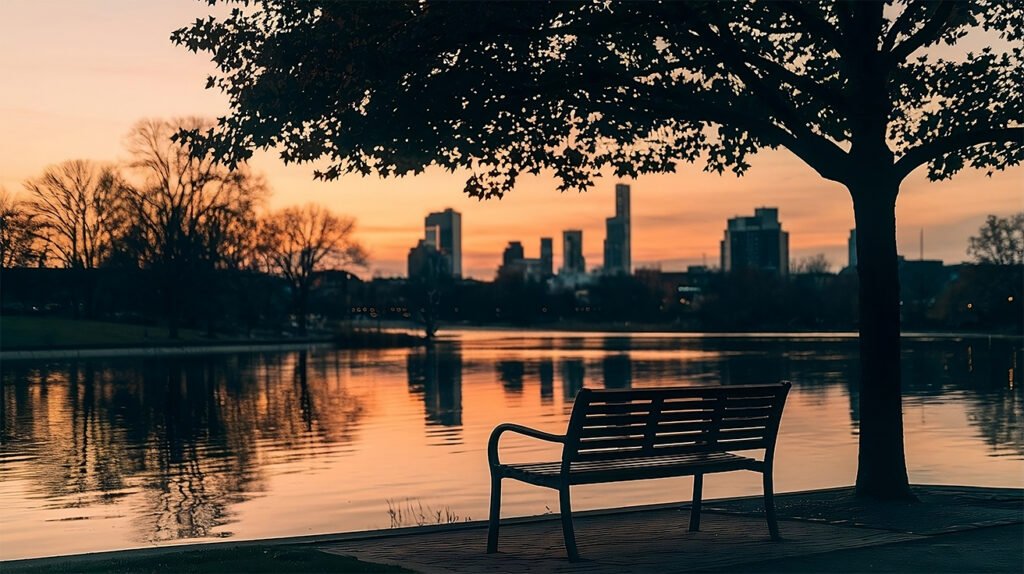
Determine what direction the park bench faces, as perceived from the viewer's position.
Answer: facing away from the viewer and to the left of the viewer
